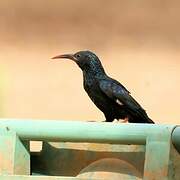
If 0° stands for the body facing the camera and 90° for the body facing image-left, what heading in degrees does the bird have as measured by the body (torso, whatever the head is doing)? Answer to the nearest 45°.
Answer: approximately 90°
